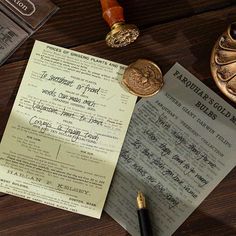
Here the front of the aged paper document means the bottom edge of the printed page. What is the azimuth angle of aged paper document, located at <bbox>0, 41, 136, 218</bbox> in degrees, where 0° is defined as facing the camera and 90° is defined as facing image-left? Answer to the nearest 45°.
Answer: approximately 0°

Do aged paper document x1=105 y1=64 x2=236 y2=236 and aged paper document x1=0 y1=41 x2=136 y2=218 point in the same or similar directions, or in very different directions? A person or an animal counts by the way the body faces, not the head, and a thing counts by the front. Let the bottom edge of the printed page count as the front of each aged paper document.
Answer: same or similar directions

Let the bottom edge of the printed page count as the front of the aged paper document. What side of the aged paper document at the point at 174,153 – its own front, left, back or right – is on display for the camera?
front

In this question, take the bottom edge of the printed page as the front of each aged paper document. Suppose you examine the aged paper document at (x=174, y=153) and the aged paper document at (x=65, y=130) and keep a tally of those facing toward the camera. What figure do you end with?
2
